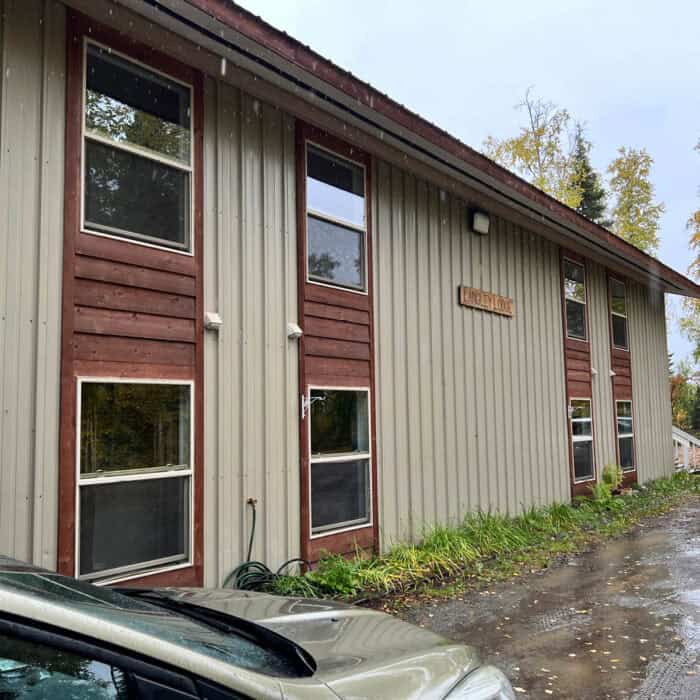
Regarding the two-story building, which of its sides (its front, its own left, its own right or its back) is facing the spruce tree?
left
